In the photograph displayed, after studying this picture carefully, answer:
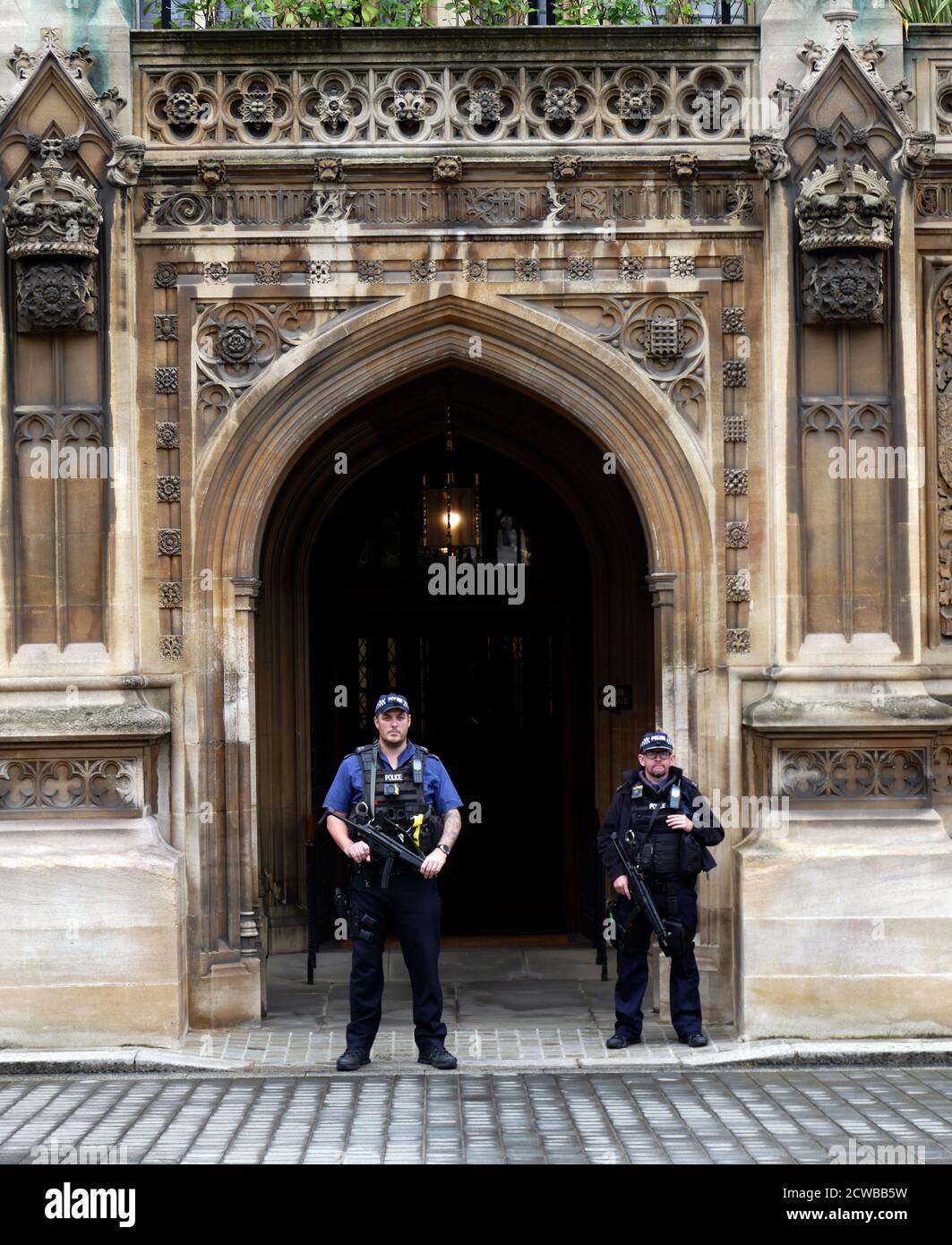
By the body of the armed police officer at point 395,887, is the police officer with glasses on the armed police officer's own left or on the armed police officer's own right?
on the armed police officer's own left

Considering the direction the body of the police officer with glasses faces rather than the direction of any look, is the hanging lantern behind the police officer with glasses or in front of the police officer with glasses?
behind

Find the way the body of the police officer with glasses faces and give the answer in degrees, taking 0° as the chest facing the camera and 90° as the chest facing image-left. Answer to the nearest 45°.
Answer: approximately 0°

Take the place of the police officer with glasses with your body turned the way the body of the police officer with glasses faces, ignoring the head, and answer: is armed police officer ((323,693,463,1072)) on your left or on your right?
on your right

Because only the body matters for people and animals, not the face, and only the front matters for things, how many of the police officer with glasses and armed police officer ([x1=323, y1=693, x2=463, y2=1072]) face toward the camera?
2

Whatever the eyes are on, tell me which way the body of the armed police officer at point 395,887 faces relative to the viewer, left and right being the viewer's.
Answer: facing the viewer
